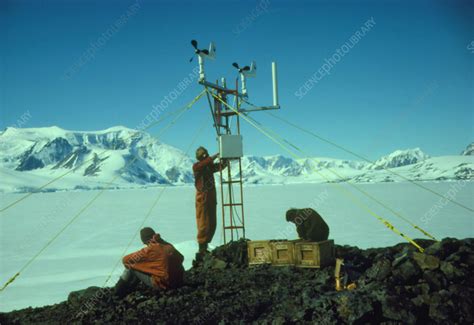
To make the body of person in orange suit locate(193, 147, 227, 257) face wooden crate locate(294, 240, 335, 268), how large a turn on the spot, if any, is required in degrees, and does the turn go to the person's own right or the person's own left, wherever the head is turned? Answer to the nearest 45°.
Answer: approximately 45° to the person's own right

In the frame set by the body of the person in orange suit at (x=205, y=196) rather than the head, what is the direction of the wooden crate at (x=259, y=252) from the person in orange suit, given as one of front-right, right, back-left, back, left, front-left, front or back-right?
front-right

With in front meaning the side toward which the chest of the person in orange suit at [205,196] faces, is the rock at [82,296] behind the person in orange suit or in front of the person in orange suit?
behind

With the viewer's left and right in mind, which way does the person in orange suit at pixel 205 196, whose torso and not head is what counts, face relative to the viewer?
facing to the right of the viewer

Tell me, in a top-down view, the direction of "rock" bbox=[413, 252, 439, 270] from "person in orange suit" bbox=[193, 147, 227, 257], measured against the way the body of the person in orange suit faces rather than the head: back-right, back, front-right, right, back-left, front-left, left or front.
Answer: front-right
